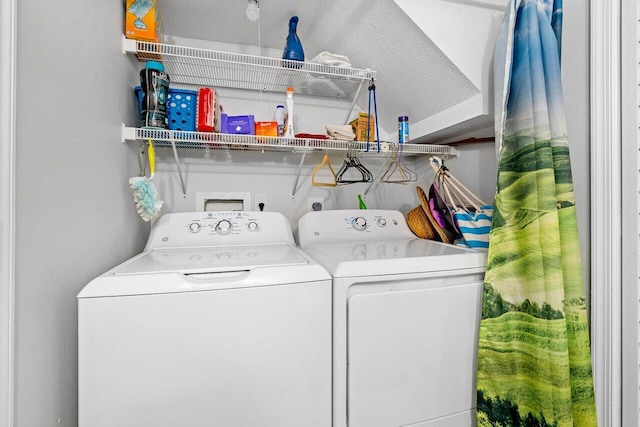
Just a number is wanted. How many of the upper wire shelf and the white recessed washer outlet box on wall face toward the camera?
2

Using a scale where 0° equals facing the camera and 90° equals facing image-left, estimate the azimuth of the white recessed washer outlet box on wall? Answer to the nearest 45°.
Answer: approximately 0°

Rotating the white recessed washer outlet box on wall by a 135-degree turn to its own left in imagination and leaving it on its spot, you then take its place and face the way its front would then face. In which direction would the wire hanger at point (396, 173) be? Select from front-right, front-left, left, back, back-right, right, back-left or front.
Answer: front-right

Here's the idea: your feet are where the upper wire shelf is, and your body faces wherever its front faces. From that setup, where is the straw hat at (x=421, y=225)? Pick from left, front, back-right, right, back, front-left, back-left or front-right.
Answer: left

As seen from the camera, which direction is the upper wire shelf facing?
toward the camera

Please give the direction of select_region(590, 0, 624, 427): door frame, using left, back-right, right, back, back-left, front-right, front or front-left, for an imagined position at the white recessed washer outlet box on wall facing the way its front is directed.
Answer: front-left
